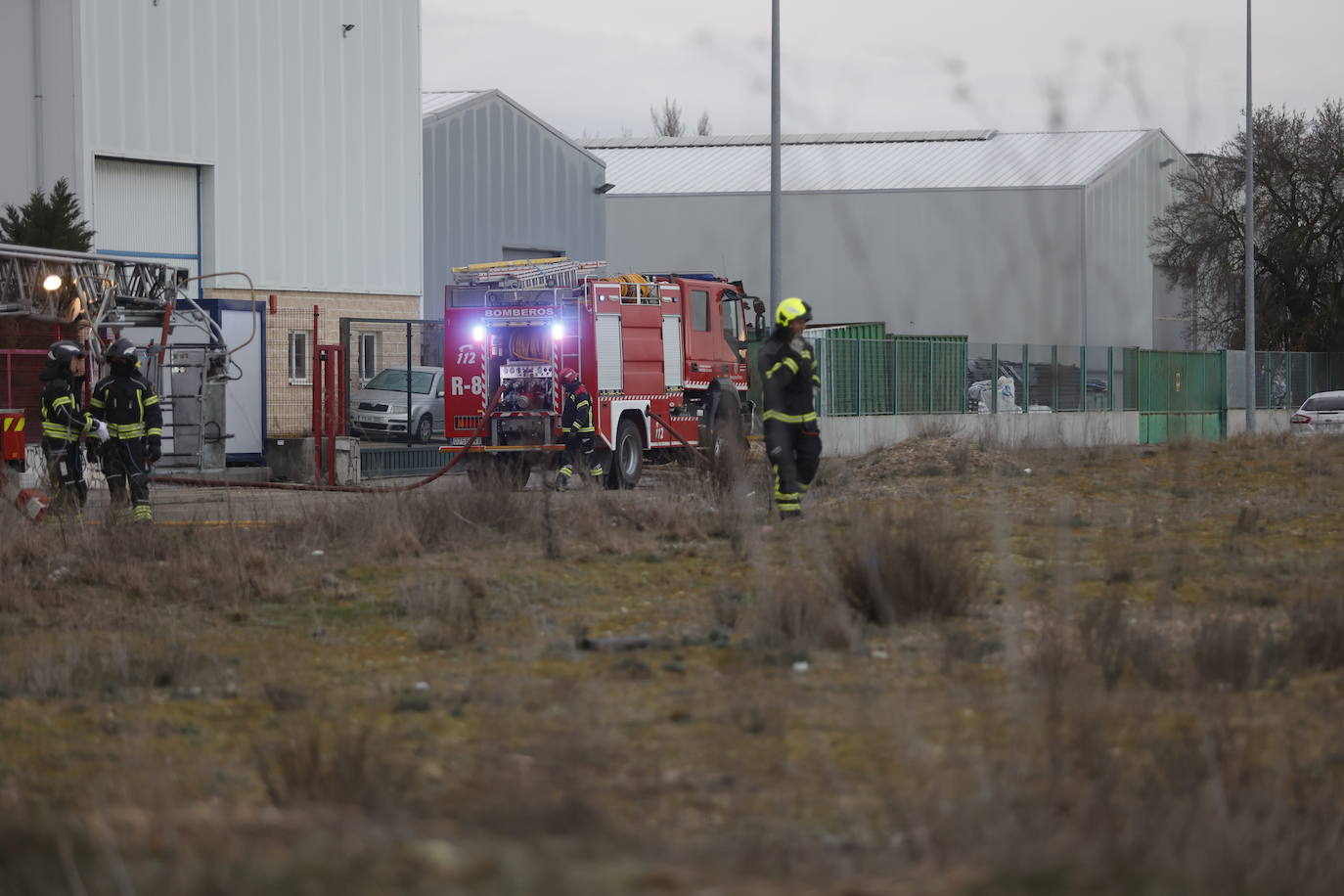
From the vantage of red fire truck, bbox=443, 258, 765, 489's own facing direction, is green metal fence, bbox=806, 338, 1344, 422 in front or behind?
in front

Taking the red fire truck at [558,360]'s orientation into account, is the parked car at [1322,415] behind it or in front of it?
in front

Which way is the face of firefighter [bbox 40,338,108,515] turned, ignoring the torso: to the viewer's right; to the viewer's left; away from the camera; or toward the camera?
to the viewer's right

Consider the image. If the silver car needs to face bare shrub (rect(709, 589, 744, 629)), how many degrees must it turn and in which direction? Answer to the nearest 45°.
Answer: approximately 45° to its left

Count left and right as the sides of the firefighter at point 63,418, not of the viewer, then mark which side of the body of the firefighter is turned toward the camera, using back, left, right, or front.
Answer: right

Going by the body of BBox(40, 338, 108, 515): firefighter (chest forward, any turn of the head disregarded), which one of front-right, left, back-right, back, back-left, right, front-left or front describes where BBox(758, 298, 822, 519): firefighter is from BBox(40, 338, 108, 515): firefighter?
front-right

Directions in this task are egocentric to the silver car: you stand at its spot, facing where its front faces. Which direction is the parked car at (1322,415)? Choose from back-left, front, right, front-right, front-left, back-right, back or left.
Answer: back-left

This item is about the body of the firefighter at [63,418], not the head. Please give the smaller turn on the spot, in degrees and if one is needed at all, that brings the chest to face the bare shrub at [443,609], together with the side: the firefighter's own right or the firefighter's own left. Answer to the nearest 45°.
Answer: approximately 90° to the firefighter's own right

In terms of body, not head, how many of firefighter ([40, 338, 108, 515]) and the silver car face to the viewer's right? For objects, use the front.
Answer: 1

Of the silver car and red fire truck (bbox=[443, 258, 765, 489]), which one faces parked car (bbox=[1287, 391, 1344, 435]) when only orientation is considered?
the red fire truck

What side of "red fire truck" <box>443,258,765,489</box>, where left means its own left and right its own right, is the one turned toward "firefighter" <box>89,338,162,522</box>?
back

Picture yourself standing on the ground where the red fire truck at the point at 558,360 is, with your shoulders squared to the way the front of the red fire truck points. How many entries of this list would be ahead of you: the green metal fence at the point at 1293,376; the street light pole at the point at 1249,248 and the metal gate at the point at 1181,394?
3

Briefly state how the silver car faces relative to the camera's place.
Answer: facing the viewer and to the left of the viewer
